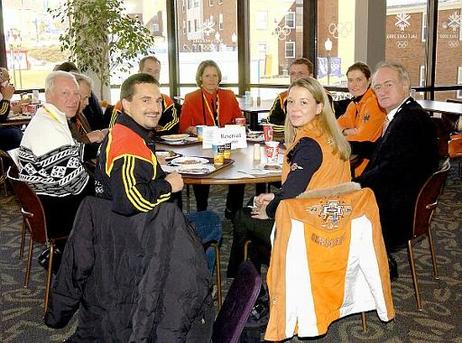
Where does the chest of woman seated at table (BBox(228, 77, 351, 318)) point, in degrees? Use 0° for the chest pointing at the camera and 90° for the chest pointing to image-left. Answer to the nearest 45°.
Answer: approximately 90°

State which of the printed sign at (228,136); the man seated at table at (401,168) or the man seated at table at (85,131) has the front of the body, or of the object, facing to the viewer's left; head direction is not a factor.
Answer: the man seated at table at (401,168)

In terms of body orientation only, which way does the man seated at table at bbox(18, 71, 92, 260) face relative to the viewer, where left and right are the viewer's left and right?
facing to the right of the viewer

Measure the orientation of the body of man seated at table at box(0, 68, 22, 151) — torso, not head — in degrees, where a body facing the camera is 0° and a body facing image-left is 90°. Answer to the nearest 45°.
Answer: approximately 270°

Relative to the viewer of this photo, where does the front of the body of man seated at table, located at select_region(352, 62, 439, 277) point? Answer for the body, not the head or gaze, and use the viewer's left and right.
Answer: facing to the left of the viewer

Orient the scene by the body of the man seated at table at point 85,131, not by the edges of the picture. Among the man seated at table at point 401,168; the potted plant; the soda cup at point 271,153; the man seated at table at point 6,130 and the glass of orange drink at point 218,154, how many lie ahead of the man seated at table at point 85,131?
3

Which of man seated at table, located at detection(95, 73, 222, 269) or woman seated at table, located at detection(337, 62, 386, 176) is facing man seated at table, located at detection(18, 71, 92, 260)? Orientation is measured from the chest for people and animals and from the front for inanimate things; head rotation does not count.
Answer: the woman seated at table

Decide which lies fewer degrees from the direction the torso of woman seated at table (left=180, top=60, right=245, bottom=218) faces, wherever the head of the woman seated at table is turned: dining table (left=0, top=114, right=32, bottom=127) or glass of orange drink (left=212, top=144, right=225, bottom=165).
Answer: the glass of orange drink
